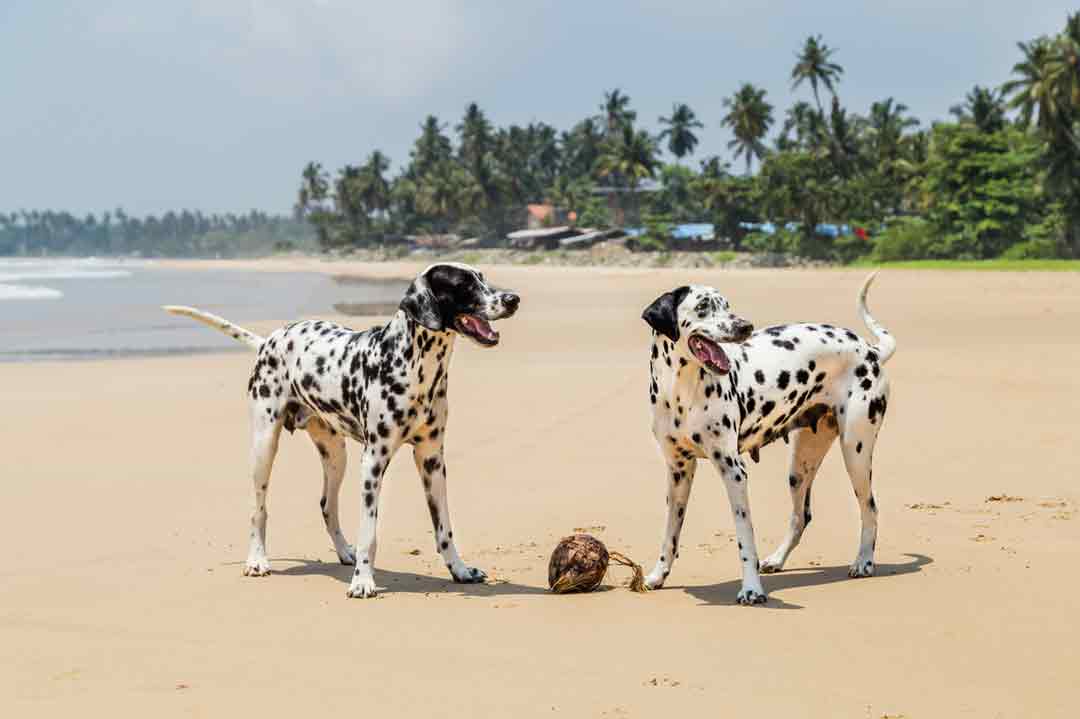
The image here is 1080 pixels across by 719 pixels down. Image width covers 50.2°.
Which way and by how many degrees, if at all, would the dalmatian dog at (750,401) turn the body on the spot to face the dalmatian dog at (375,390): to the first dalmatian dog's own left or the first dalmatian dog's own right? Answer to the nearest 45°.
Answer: approximately 45° to the first dalmatian dog's own right

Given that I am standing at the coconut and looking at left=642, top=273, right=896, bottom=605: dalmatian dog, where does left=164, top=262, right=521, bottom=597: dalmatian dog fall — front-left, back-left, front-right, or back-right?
back-left

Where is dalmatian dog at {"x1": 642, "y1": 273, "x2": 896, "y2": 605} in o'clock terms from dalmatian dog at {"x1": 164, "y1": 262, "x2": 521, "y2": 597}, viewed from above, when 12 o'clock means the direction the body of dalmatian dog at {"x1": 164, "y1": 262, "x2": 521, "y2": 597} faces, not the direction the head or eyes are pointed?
dalmatian dog at {"x1": 642, "y1": 273, "x2": 896, "y2": 605} is roughly at 11 o'clock from dalmatian dog at {"x1": 164, "y1": 262, "x2": 521, "y2": 597}.

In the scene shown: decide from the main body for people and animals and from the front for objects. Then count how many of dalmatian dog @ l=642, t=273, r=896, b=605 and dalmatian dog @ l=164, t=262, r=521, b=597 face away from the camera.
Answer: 0

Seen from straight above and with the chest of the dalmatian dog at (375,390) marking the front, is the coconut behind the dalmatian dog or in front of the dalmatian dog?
in front

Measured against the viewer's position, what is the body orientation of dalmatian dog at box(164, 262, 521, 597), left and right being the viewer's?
facing the viewer and to the right of the viewer

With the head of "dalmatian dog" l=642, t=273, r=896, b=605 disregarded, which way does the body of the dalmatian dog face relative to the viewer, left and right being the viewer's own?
facing the viewer and to the left of the viewer
